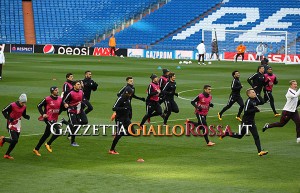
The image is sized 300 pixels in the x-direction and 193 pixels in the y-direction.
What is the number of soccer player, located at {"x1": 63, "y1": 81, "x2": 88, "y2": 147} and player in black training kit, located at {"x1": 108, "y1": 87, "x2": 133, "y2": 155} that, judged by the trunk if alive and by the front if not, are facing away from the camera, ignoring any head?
0

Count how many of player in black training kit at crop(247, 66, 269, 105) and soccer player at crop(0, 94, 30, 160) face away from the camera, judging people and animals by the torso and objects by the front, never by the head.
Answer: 0

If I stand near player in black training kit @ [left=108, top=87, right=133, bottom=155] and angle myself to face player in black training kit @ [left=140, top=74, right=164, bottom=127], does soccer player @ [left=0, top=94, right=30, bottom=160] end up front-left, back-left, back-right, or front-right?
back-left
